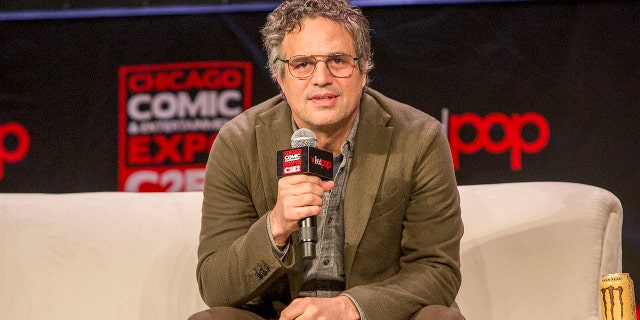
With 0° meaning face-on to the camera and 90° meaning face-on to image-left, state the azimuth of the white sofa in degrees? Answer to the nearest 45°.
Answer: approximately 0°

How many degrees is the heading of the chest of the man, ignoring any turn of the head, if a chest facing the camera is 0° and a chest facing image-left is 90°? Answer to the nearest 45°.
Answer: approximately 0°
